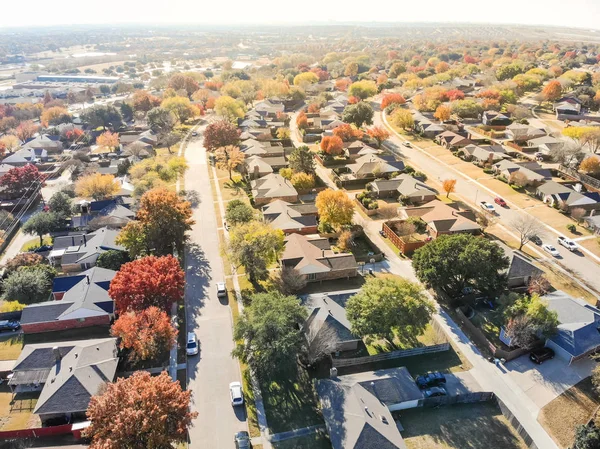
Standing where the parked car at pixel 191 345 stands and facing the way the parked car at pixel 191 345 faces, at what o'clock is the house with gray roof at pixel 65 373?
The house with gray roof is roughly at 3 o'clock from the parked car.

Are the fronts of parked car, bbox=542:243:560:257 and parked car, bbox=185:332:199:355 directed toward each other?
no

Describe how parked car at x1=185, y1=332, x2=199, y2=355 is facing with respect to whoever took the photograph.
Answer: facing the viewer

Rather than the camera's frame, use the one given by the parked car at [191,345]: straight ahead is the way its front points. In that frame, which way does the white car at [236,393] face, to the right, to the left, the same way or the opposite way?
the opposite way

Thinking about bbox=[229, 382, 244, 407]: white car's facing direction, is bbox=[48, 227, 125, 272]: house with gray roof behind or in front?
in front

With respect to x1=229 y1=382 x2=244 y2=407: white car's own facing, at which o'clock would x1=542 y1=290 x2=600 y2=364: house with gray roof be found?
The house with gray roof is roughly at 3 o'clock from the white car.

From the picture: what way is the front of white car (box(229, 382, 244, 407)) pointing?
away from the camera

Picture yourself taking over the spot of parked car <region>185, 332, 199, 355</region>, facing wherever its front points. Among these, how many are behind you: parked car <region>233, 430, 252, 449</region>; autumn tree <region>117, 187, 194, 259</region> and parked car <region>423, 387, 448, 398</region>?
1

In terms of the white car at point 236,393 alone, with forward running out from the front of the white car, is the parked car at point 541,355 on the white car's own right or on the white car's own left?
on the white car's own right

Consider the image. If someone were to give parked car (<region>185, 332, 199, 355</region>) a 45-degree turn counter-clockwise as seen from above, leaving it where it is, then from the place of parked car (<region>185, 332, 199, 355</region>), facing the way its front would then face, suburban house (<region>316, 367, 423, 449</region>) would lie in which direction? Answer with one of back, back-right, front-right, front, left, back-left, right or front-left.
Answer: front

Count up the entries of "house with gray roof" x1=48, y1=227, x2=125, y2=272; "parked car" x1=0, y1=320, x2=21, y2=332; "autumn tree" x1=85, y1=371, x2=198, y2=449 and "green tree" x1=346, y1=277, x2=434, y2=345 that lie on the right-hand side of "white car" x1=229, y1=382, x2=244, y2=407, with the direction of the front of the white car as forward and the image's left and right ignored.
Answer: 1

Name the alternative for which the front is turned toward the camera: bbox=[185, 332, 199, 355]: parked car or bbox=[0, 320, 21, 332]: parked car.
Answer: bbox=[185, 332, 199, 355]: parked car

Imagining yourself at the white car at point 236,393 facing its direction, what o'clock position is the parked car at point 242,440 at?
The parked car is roughly at 6 o'clock from the white car.

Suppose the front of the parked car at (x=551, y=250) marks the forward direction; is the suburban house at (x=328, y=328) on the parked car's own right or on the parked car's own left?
on the parked car's own right

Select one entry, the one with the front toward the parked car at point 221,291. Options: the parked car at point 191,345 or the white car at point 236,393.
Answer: the white car

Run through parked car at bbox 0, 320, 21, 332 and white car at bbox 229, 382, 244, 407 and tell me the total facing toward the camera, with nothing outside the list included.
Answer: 0

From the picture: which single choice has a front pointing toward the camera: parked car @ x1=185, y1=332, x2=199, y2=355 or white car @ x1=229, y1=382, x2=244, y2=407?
the parked car
